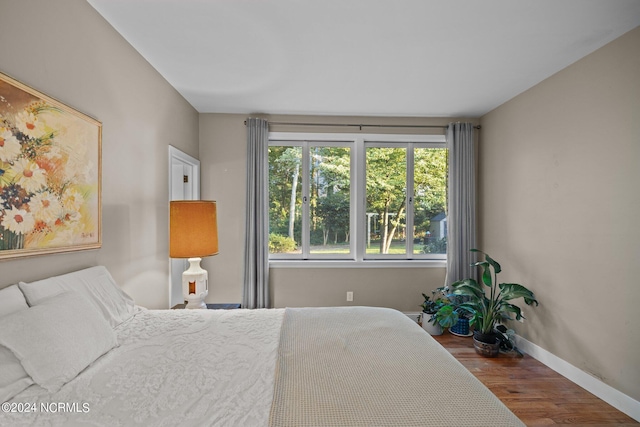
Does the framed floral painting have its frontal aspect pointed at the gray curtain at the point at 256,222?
no

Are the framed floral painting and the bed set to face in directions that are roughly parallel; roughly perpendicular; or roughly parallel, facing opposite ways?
roughly parallel

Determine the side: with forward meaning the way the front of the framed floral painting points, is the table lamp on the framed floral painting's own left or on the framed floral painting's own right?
on the framed floral painting's own left

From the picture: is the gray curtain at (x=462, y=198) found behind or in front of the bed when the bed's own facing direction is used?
in front

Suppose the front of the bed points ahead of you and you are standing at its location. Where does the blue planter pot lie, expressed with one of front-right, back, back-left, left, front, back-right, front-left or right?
front-left

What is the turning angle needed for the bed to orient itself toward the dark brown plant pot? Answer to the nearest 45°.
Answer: approximately 45° to its left

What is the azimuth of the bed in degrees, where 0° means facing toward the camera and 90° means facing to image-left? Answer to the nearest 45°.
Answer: approximately 270°

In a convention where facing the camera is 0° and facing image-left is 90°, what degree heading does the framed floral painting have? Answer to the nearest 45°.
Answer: approximately 315°

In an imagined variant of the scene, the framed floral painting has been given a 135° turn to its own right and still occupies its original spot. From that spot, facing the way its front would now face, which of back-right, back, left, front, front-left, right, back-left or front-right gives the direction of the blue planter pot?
back

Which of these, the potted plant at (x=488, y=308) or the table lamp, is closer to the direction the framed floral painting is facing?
the potted plant

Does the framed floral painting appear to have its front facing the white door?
no

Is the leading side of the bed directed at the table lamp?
no

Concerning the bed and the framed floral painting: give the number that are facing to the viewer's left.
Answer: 0

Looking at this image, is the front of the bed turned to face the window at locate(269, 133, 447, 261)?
no

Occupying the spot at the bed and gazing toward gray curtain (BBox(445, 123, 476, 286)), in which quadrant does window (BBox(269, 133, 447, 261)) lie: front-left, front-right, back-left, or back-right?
front-left
